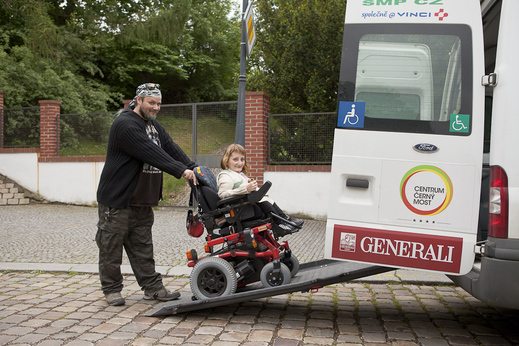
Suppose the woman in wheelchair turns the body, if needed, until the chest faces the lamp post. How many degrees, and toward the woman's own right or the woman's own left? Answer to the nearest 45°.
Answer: approximately 90° to the woman's own left

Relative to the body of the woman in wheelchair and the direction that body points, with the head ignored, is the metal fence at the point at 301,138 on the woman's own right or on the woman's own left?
on the woman's own left

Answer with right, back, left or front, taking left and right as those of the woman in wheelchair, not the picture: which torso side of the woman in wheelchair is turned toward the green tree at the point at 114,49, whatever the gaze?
left

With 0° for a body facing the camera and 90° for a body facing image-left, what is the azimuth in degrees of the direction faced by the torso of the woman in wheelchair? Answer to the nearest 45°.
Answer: approximately 270°

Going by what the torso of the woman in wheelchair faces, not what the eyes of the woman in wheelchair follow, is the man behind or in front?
behind

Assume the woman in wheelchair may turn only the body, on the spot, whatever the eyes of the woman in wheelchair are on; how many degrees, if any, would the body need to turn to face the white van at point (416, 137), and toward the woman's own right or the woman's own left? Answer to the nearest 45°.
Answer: approximately 45° to the woman's own right

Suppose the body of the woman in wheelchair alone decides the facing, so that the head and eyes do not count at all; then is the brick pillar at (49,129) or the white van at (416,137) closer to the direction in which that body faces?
the white van

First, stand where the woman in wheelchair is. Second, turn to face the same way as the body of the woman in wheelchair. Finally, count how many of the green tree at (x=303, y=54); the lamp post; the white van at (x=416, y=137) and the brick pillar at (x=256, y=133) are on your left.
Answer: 3

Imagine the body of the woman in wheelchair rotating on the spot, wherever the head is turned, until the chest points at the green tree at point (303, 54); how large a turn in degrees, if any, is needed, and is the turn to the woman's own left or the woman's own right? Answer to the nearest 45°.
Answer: approximately 90° to the woman's own left

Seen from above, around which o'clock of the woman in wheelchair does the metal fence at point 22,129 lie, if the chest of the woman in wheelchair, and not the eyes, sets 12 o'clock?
The metal fence is roughly at 8 o'clock from the woman in wheelchair.
